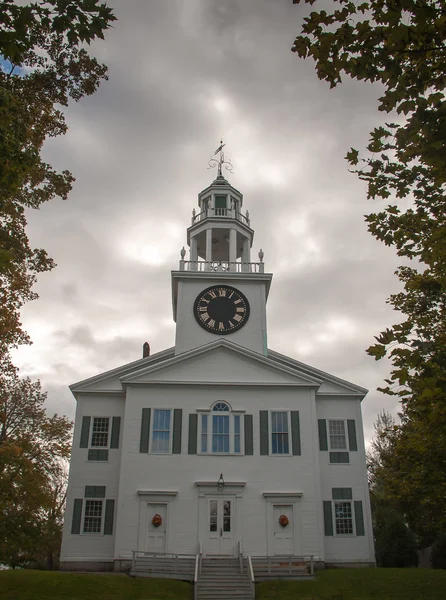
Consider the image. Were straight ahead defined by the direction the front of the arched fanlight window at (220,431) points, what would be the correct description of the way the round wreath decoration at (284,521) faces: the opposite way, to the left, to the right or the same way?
the same way

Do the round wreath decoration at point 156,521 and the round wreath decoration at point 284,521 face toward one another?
no

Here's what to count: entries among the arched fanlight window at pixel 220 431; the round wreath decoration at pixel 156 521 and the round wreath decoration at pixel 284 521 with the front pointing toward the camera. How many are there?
3

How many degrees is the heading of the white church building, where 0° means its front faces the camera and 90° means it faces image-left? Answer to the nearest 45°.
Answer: approximately 0°

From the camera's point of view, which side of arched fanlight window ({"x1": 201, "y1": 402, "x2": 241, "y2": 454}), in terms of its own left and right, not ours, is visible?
front

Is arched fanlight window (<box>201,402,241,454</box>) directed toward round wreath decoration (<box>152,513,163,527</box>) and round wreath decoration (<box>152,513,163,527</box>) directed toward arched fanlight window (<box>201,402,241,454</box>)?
no

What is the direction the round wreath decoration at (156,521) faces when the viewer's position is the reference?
facing the viewer

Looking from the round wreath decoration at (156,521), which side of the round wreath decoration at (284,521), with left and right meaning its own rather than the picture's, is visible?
right

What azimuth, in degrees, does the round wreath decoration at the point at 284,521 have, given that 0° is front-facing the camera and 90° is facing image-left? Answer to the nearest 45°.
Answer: approximately 0°
